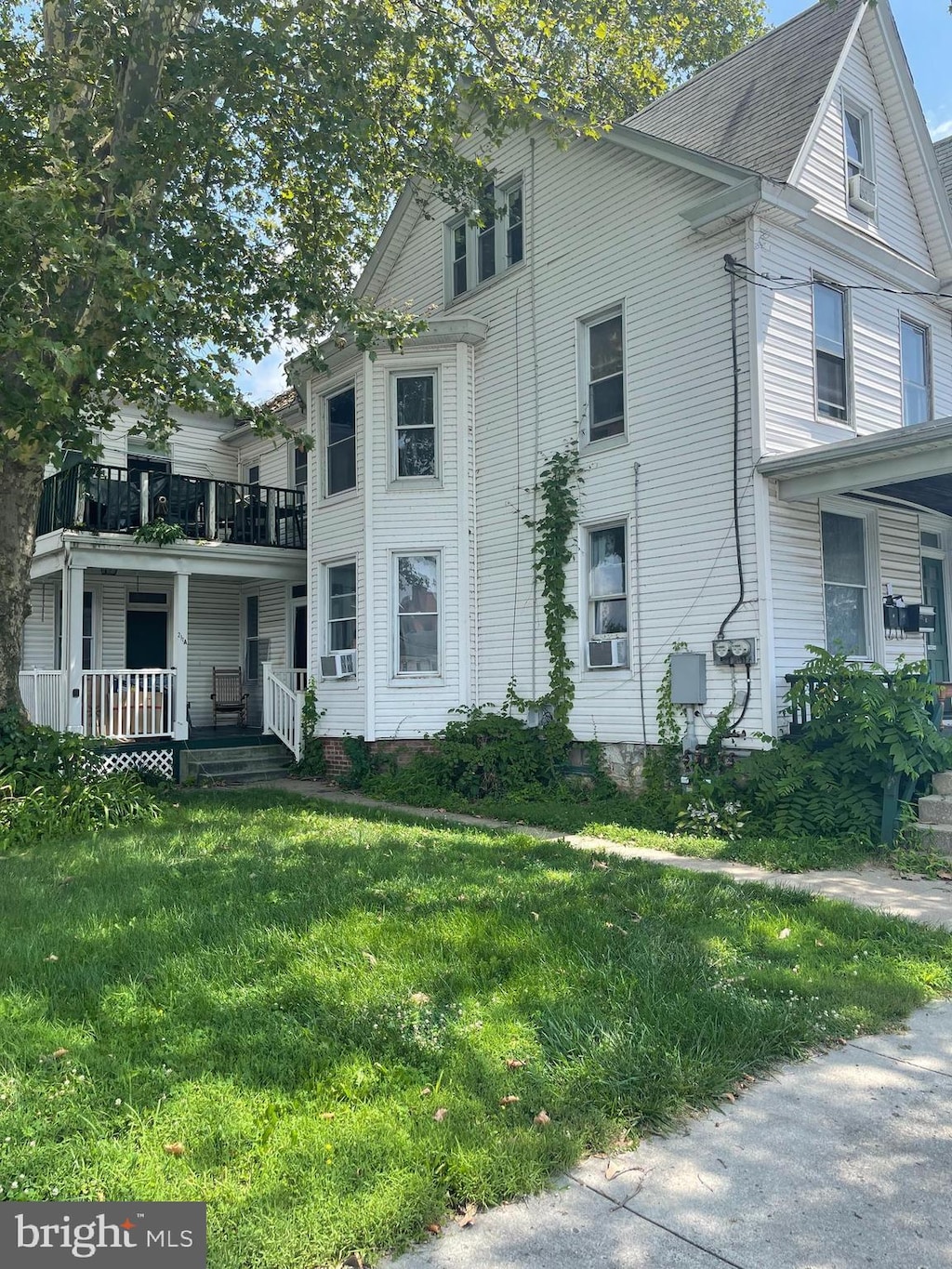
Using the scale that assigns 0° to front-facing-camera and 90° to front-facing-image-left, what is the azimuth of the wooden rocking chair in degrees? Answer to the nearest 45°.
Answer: approximately 0°

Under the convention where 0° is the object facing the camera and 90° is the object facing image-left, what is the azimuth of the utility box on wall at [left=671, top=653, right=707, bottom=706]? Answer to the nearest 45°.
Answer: approximately 45°

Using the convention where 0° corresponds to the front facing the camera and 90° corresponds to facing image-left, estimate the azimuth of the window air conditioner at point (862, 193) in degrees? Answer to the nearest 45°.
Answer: approximately 315°
